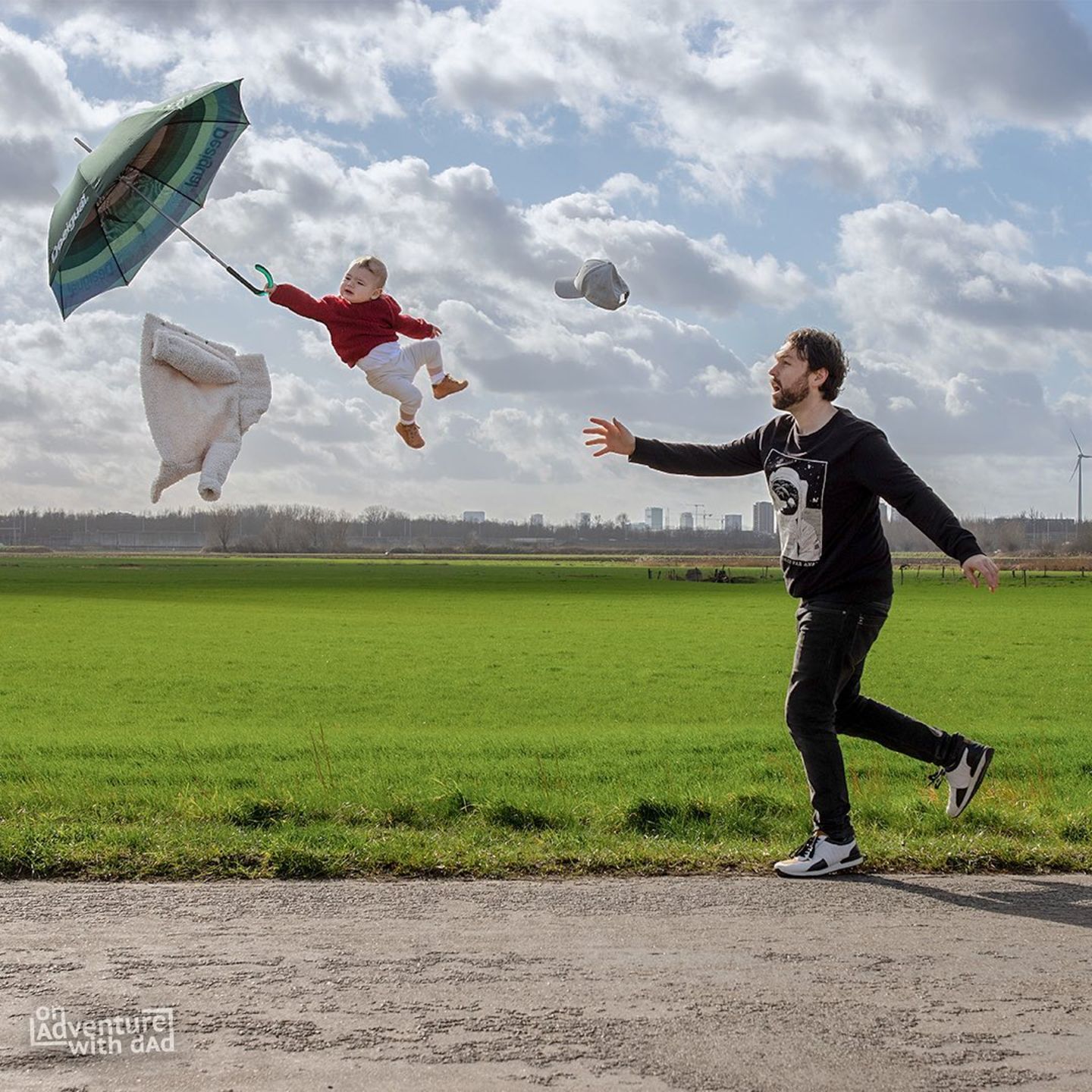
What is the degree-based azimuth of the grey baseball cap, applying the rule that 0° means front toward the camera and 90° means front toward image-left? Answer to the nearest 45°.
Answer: approximately 90°

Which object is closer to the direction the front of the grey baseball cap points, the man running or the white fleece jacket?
the white fleece jacket

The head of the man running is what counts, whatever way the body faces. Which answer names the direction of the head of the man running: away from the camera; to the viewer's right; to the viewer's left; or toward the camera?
to the viewer's left

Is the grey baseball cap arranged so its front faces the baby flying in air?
yes
